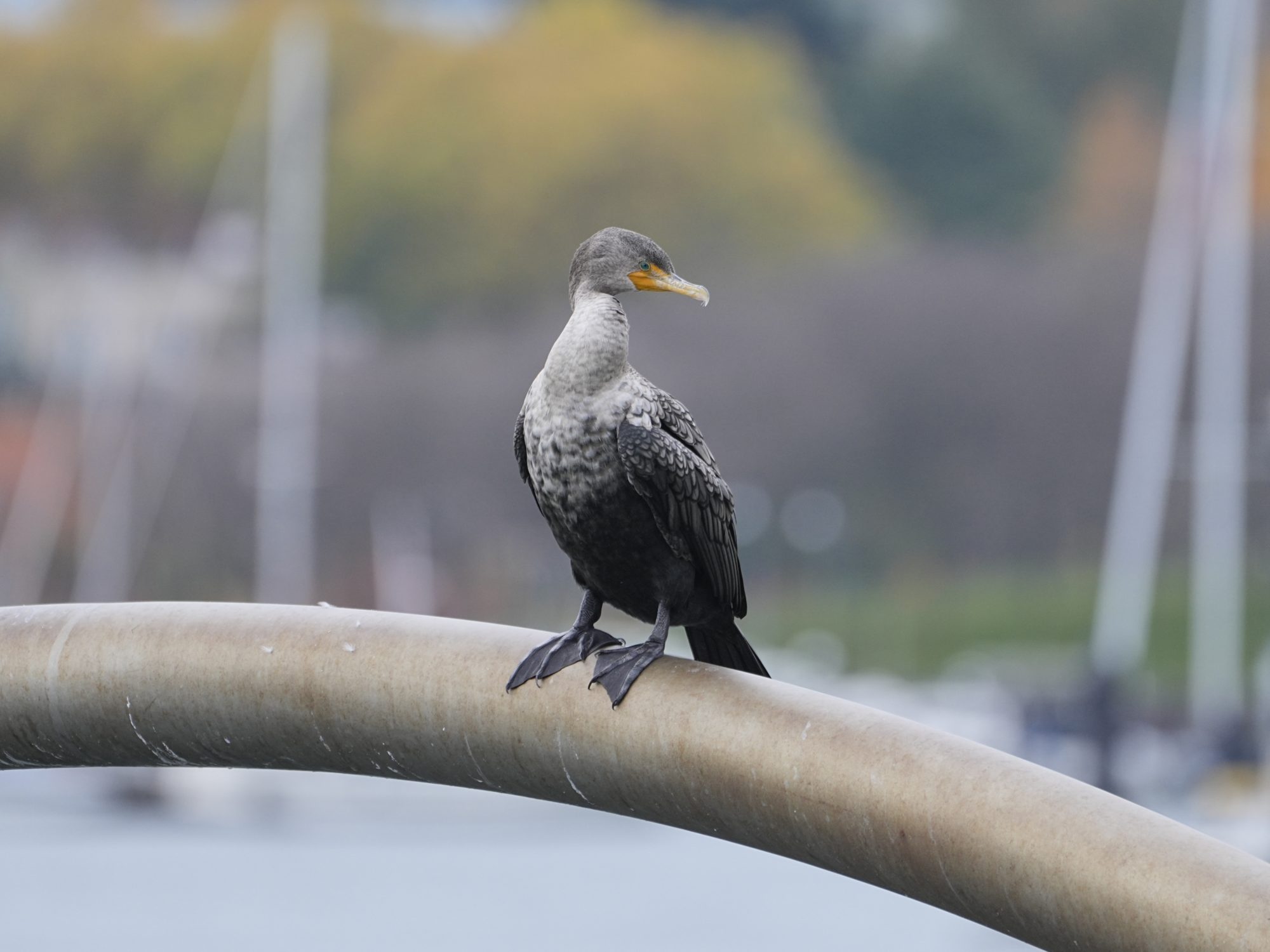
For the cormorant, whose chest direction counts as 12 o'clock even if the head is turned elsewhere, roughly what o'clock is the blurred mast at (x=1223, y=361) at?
The blurred mast is roughly at 5 o'clock from the cormorant.

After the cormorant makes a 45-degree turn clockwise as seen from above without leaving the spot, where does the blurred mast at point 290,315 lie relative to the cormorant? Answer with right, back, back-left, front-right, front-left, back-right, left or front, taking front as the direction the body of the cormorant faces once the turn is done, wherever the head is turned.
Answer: right

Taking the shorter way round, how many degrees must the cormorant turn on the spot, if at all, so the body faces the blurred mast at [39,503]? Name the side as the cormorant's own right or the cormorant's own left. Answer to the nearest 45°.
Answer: approximately 135° to the cormorant's own right

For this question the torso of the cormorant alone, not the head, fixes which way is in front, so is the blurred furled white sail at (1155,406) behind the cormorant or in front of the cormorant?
behind

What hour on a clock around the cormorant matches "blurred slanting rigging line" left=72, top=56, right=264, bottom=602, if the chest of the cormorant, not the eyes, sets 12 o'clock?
The blurred slanting rigging line is roughly at 4 o'clock from the cormorant.

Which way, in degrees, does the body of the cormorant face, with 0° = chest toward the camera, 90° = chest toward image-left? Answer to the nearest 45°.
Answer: approximately 45°

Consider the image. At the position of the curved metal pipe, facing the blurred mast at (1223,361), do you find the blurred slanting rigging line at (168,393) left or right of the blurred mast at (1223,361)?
left
